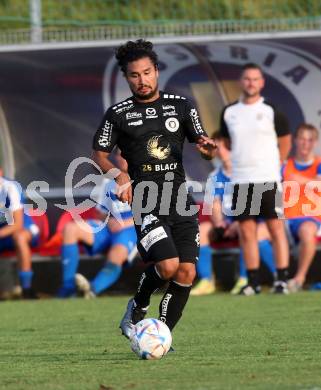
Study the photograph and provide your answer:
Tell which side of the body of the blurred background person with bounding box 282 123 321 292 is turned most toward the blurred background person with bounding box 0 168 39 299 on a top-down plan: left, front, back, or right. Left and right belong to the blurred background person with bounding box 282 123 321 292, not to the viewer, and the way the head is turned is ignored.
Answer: right

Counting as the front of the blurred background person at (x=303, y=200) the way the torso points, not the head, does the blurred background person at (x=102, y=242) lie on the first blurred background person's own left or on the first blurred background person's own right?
on the first blurred background person's own right

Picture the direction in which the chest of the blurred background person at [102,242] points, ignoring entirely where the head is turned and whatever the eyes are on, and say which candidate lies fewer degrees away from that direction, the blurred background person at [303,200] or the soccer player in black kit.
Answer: the soccer player in black kit

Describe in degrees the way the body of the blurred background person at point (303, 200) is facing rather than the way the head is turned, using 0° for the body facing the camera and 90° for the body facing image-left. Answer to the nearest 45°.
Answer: approximately 0°

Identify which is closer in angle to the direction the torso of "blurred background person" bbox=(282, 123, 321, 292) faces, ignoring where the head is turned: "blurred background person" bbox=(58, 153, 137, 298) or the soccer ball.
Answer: the soccer ball

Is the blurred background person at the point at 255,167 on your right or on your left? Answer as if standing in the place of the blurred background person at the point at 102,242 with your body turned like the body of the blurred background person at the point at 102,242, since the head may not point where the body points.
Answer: on your left

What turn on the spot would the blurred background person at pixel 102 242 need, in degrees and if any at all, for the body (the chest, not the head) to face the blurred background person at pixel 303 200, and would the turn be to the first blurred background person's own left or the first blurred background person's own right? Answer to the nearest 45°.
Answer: approximately 135° to the first blurred background person's own left

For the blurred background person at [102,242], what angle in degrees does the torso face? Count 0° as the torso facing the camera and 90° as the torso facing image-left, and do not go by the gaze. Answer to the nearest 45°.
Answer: approximately 45°

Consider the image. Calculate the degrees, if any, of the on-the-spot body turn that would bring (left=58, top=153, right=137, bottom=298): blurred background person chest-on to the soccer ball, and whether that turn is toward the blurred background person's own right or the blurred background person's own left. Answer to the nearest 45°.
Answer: approximately 45° to the blurred background person's own left
